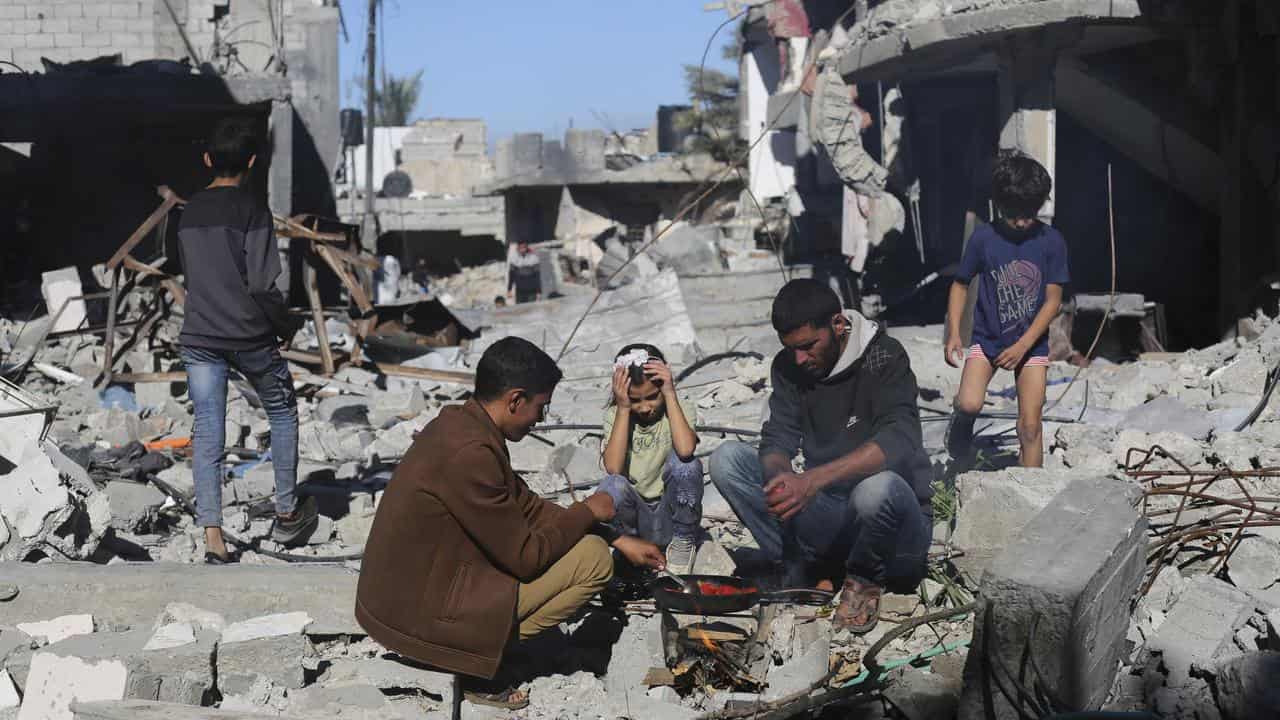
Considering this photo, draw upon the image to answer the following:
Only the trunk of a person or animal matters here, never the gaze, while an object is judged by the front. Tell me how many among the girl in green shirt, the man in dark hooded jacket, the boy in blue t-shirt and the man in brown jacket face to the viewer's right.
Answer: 1

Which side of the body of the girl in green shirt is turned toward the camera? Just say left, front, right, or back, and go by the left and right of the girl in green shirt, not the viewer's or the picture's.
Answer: front

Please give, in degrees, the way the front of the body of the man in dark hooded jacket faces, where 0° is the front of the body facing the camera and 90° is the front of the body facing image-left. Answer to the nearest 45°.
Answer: approximately 45°

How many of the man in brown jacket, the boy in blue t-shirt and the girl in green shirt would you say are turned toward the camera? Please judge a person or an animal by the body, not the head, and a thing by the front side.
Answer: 2

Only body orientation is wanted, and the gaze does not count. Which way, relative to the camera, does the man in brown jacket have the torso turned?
to the viewer's right

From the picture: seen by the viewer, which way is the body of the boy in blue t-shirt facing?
toward the camera

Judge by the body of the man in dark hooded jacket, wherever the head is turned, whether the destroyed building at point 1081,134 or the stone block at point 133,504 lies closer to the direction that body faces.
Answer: the stone block

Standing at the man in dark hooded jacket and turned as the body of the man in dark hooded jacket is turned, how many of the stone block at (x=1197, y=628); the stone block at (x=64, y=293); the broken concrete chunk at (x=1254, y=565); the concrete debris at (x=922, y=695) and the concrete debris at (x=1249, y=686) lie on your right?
1

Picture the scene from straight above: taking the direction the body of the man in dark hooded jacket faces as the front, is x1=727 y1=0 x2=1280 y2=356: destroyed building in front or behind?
behind
